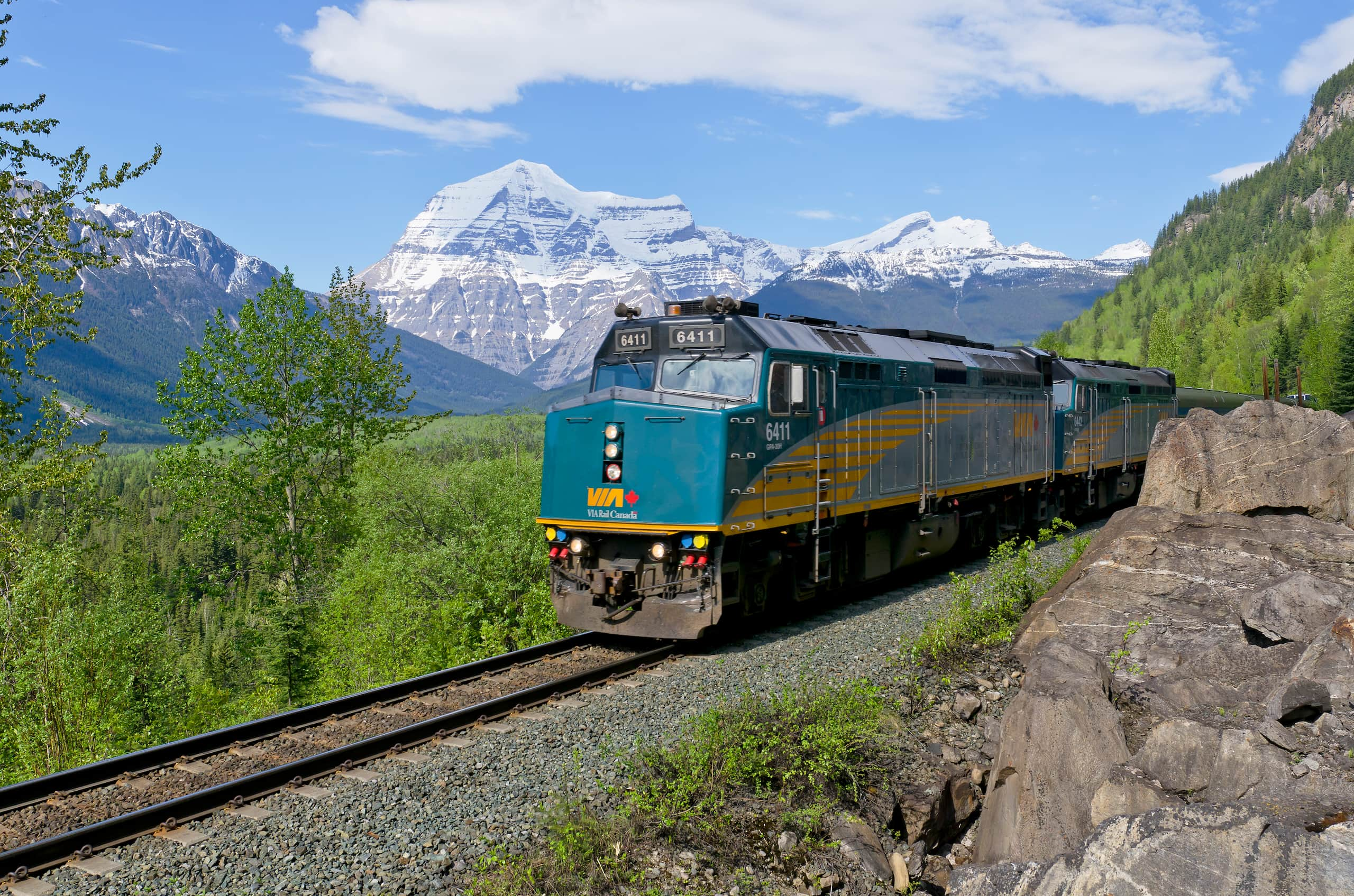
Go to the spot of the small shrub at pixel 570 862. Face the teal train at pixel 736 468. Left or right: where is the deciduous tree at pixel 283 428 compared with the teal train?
left

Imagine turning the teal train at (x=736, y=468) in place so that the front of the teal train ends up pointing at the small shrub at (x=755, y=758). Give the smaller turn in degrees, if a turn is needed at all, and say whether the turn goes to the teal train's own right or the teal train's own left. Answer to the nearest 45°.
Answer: approximately 45° to the teal train's own left

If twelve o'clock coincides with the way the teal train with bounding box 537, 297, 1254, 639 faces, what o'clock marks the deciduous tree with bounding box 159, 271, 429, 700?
The deciduous tree is roughly at 3 o'clock from the teal train.

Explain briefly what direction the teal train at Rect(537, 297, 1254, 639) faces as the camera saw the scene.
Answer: facing the viewer and to the left of the viewer

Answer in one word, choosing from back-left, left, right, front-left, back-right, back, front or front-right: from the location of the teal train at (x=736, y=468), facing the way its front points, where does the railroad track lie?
front

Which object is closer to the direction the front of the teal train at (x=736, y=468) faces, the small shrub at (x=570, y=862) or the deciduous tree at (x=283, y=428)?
the small shrub

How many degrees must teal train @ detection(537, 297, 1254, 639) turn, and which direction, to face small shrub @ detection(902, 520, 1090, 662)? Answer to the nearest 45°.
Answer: approximately 45° to its left

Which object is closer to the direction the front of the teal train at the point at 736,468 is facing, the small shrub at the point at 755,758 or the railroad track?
the railroad track

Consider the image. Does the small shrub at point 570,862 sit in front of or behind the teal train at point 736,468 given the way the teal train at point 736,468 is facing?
in front

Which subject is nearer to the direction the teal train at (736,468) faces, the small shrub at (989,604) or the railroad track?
the railroad track
